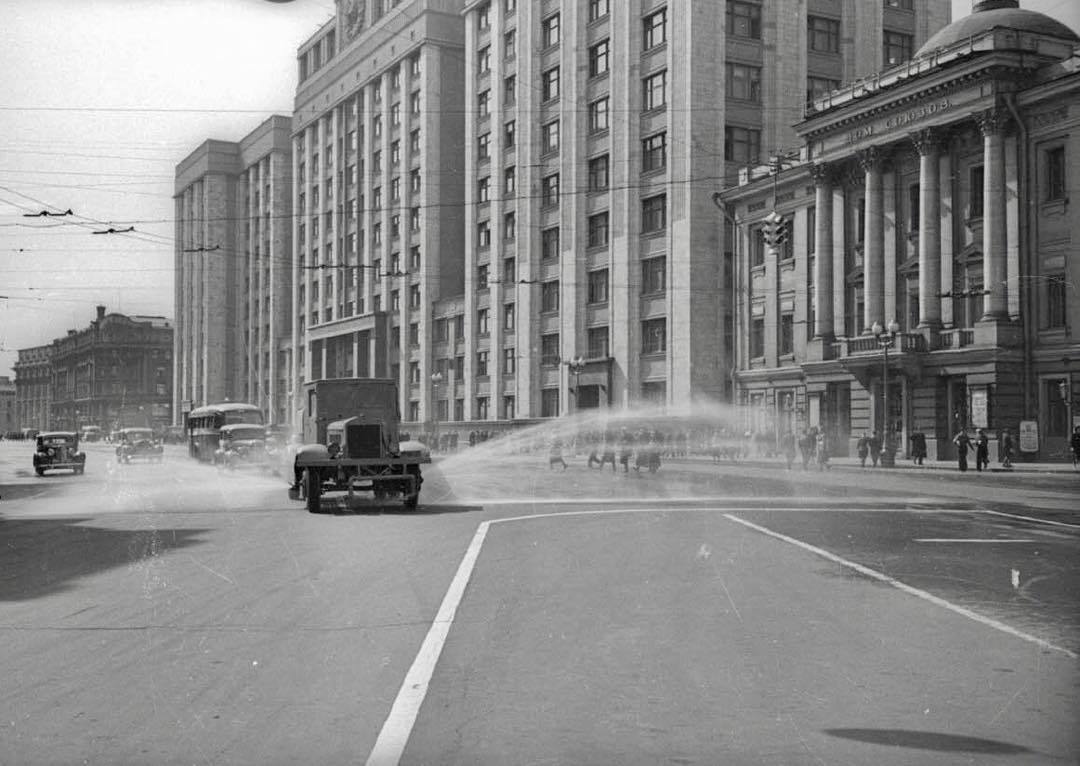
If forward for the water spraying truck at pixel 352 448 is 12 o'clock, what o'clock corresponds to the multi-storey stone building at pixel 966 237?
The multi-storey stone building is roughly at 8 o'clock from the water spraying truck.

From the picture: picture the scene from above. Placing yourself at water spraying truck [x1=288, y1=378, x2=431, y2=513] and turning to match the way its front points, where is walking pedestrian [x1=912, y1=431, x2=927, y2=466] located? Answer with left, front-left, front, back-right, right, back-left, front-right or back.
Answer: back-left

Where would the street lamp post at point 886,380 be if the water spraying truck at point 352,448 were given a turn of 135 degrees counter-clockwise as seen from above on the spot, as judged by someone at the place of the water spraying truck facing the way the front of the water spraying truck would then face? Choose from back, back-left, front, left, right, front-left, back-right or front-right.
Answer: front

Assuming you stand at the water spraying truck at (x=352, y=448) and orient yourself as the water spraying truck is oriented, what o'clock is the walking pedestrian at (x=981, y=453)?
The walking pedestrian is roughly at 8 o'clock from the water spraying truck.

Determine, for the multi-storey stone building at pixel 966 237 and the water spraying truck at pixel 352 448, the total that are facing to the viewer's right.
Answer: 0

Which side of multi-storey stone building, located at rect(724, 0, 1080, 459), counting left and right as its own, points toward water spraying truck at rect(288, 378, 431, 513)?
front

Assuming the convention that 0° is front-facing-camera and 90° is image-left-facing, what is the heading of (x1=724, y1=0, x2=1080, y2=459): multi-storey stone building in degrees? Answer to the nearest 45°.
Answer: approximately 45°

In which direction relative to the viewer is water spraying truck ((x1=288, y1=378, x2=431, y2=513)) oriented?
toward the camera

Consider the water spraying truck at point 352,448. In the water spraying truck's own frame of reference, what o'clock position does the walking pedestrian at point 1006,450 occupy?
The walking pedestrian is roughly at 8 o'clock from the water spraying truck.

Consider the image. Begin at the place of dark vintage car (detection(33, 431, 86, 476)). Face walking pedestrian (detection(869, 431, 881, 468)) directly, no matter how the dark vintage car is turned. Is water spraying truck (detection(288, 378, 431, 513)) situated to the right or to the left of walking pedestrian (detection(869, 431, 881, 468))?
right

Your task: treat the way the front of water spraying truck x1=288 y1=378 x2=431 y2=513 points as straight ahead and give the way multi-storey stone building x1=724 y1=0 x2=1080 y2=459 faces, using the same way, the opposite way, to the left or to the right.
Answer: to the right
